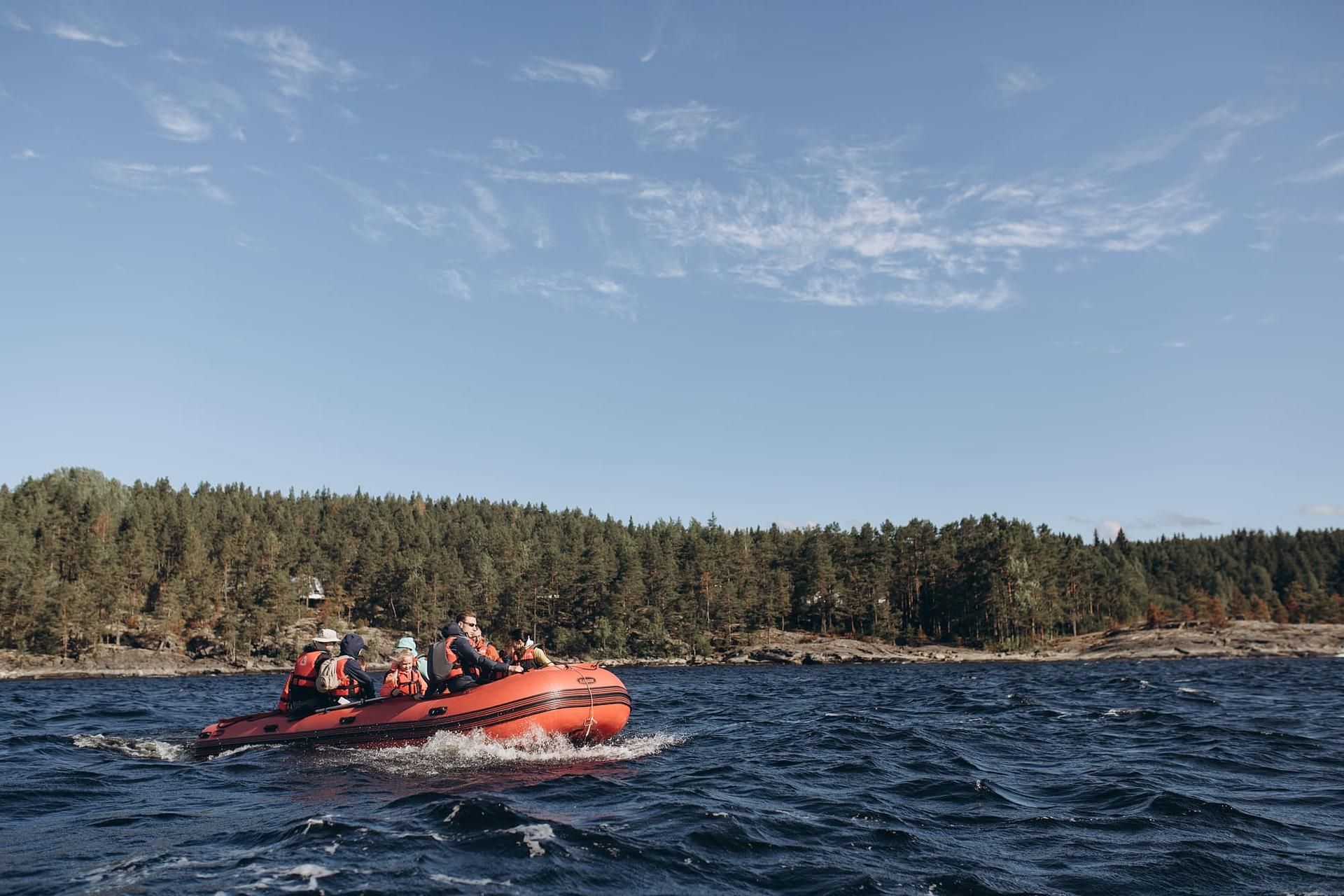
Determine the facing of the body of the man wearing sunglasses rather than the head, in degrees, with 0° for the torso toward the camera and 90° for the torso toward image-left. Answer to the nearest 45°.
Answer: approximately 270°

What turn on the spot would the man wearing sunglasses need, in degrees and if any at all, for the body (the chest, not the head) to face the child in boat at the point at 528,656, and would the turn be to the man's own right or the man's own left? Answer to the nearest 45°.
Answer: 0° — they already face them
